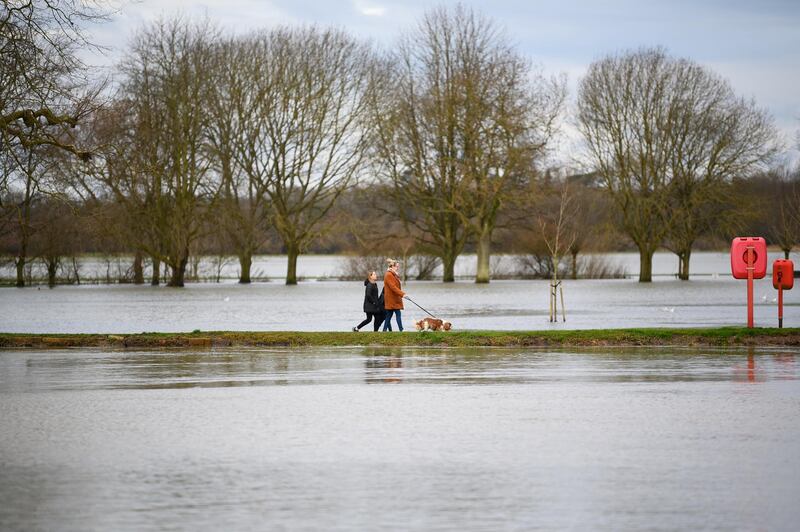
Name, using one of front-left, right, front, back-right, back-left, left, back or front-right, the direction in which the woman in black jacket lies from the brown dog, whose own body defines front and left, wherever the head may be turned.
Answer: back-left

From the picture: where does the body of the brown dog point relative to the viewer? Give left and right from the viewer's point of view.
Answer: facing to the right of the viewer

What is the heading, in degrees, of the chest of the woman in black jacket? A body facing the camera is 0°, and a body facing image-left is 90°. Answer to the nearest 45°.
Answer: approximately 270°

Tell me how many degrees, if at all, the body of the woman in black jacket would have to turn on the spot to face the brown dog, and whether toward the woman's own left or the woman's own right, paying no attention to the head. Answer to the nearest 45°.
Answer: approximately 45° to the woman's own right

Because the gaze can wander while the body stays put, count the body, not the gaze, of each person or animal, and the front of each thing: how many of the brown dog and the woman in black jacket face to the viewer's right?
2
